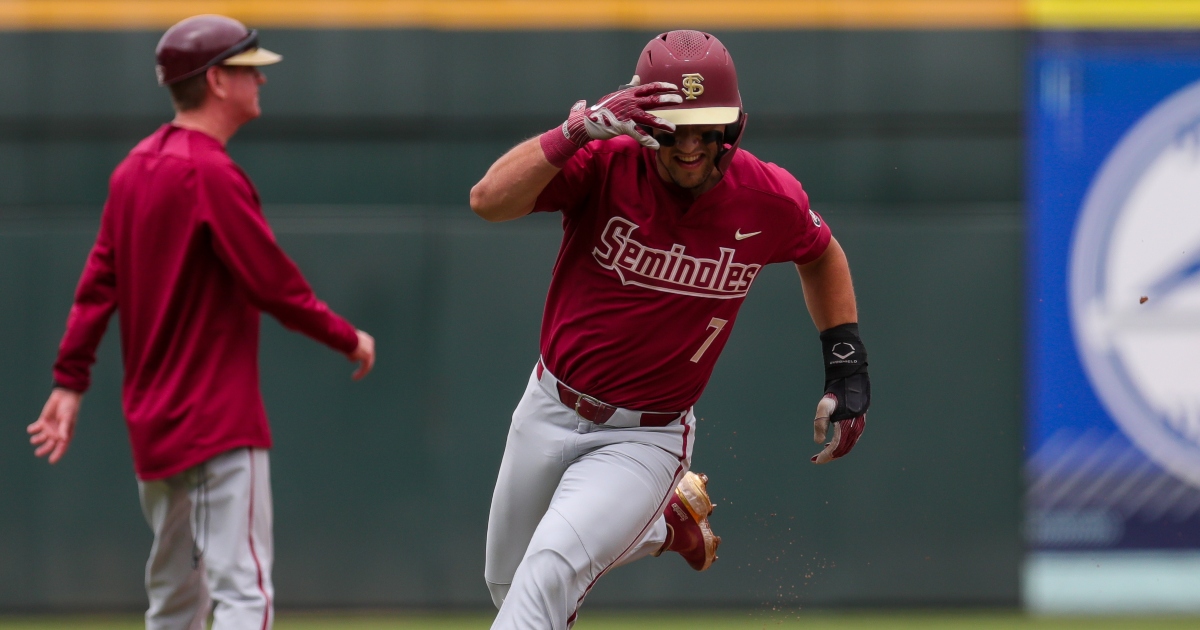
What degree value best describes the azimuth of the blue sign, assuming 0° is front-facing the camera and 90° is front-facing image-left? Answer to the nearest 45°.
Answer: approximately 0°

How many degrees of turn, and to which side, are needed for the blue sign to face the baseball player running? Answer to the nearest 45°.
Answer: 0° — it already faces them

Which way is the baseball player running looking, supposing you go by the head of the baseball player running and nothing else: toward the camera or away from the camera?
toward the camera
